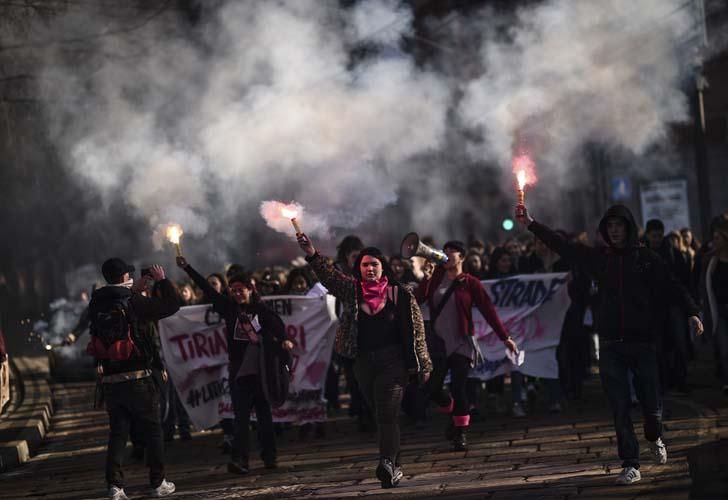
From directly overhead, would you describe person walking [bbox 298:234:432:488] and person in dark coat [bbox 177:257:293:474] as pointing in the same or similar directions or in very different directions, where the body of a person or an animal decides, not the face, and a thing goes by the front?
same or similar directions

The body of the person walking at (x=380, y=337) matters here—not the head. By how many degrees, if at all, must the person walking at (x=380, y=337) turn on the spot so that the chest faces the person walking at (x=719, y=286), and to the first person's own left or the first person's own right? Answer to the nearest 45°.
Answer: approximately 135° to the first person's own left

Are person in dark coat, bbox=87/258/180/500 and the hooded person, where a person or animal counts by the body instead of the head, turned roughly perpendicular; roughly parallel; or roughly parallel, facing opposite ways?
roughly parallel, facing opposite ways

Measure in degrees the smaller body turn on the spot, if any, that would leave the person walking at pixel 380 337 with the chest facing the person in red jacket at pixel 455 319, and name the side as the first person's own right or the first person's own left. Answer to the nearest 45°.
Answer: approximately 180°

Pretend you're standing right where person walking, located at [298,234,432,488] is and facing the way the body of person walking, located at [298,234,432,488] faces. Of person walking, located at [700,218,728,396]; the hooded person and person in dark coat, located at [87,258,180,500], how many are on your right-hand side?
1

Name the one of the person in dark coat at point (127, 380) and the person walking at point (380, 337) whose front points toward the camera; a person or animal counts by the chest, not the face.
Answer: the person walking

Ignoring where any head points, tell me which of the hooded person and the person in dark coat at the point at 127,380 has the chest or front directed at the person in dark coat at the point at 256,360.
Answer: the person in dark coat at the point at 127,380

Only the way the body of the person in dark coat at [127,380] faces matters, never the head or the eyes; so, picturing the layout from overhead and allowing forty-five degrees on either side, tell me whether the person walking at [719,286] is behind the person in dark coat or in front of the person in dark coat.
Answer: in front

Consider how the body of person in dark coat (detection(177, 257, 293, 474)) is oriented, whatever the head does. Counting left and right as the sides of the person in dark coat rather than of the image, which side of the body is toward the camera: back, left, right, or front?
front

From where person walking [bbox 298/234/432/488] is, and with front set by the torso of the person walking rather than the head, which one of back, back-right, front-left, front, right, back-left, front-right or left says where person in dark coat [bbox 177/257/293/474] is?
back-right

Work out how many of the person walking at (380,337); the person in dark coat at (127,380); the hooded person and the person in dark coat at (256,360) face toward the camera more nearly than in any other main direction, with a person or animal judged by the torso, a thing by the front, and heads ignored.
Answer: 3

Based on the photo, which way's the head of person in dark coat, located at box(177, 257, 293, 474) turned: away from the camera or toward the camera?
toward the camera

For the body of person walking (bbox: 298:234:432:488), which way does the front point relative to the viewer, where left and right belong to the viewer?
facing the viewer

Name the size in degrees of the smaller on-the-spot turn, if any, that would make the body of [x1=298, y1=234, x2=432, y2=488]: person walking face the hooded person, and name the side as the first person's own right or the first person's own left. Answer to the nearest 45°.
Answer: approximately 90° to the first person's own left

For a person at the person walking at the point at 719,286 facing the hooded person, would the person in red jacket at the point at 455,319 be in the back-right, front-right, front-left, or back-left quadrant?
front-right

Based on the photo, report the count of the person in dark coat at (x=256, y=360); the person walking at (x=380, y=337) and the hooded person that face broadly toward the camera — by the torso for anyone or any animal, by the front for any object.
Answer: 3

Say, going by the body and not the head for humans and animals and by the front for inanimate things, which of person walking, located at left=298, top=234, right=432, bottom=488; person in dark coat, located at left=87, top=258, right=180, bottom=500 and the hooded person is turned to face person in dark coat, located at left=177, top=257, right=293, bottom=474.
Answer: person in dark coat, located at left=87, top=258, right=180, bottom=500

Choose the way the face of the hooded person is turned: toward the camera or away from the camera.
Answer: toward the camera

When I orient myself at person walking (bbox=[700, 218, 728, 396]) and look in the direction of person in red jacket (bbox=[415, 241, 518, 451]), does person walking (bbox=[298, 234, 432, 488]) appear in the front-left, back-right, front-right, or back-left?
front-left
